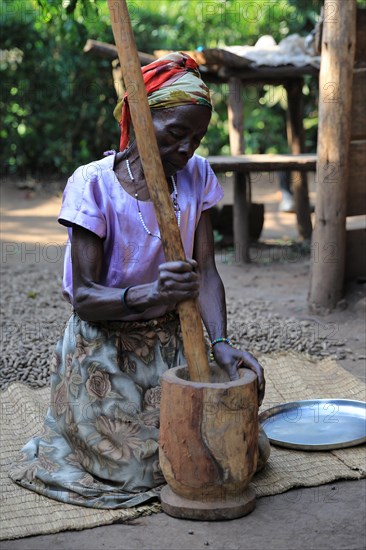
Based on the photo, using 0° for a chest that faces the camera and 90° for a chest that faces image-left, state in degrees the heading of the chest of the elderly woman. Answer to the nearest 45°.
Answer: approximately 315°

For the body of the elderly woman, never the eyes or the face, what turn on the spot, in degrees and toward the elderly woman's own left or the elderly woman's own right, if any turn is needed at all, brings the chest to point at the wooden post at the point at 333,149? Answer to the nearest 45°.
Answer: approximately 90° to the elderly woman's own left
